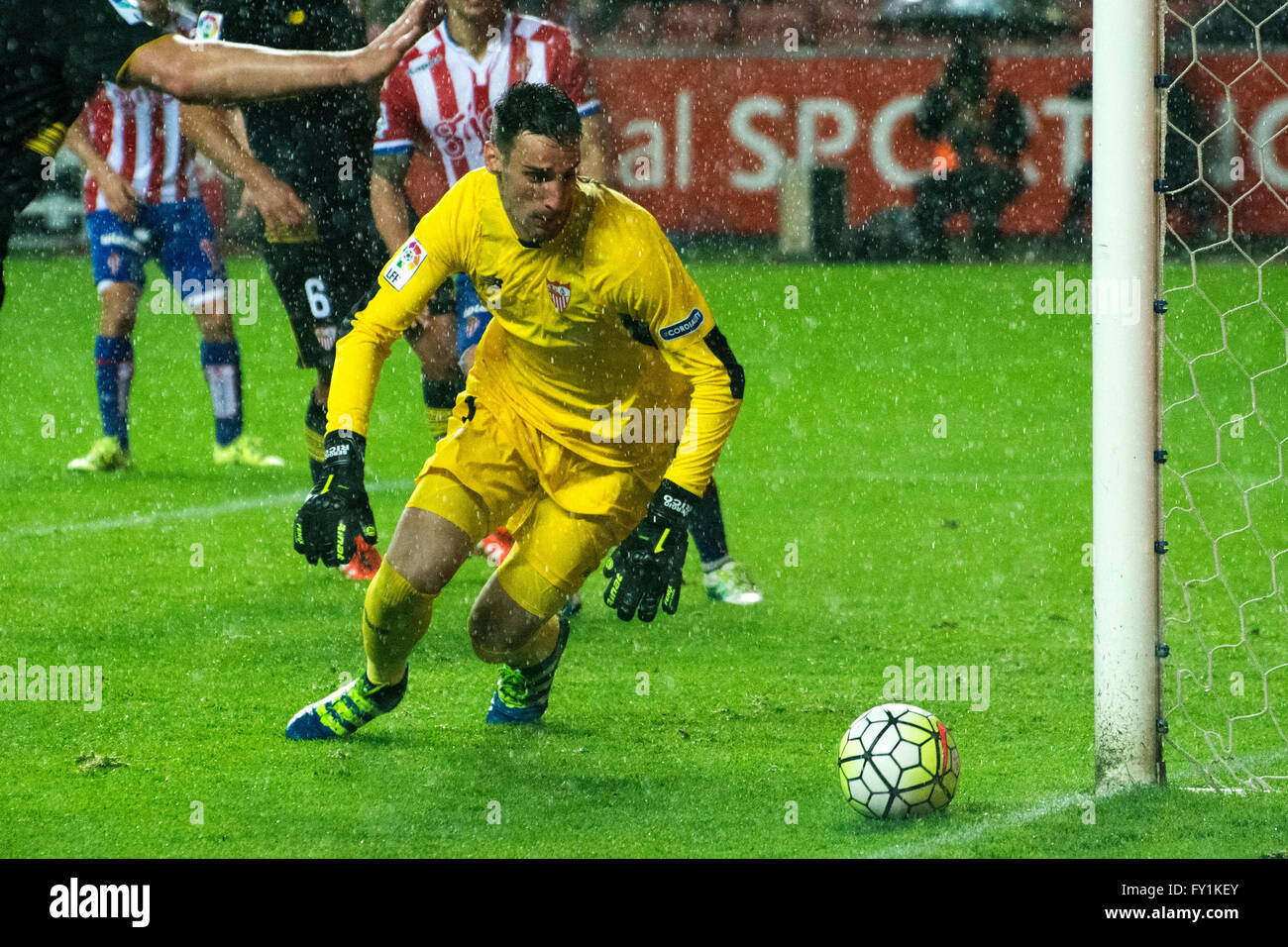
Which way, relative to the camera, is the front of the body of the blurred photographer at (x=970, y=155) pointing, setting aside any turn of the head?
toward the camera

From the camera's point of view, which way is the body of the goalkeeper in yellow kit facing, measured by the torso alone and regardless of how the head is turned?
toward the camera

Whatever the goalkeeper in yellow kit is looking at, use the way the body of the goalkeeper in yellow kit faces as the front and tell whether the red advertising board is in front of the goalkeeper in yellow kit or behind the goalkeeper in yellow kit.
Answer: behind

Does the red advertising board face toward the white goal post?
yes

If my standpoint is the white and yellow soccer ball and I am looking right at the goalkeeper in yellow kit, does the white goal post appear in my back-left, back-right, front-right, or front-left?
back-right

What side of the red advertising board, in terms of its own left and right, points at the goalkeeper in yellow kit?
front

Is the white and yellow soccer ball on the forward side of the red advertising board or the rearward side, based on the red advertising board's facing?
on the forward side

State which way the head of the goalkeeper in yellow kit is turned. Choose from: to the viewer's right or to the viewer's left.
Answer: to the viewer's right

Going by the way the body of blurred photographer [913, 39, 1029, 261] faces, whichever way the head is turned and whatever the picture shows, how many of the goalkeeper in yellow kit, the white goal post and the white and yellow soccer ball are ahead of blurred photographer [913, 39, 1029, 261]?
3

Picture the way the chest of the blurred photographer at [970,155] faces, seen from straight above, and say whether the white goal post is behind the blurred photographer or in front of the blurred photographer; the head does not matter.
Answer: in front

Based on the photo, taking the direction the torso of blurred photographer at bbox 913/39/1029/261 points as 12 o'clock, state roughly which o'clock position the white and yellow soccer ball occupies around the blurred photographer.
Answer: The white and yellow soccer ball is roughly at 12 o'clock from the blurred photographer.

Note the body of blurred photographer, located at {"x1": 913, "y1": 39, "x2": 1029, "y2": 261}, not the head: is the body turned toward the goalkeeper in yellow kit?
yes

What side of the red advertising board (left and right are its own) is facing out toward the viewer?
front
